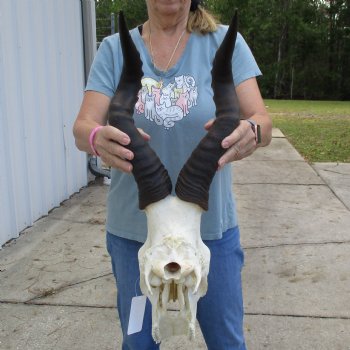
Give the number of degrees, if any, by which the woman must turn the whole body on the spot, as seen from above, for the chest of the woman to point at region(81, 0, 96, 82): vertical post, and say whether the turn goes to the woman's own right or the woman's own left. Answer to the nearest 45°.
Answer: approximately 180°

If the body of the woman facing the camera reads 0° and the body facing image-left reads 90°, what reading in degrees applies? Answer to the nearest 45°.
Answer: approximately 0°
